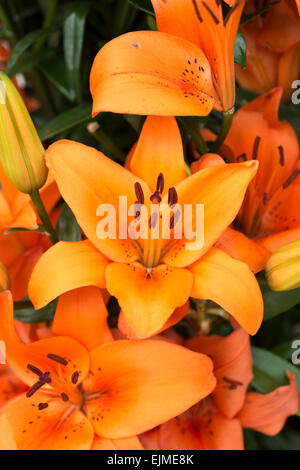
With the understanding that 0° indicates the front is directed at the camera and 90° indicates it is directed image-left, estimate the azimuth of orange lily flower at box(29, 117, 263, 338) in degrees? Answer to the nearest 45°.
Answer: approximately 0°

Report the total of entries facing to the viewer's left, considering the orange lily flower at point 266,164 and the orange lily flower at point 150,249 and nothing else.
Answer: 0
